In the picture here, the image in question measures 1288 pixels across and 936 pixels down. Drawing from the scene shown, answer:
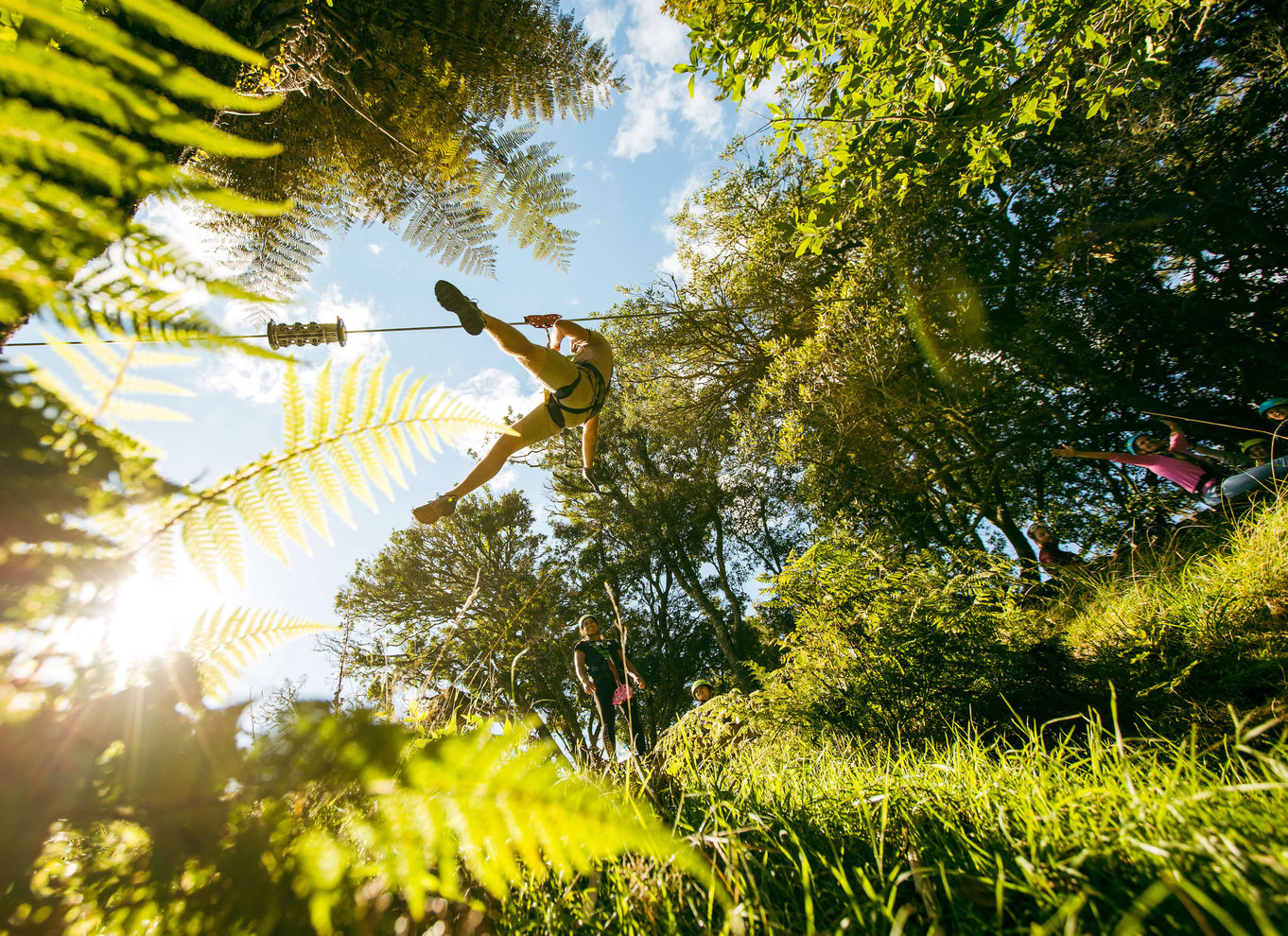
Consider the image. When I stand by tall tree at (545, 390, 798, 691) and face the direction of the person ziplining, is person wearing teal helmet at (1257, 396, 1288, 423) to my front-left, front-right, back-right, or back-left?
front-left

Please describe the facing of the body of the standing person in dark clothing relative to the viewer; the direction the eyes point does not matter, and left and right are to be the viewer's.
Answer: facing the viewer

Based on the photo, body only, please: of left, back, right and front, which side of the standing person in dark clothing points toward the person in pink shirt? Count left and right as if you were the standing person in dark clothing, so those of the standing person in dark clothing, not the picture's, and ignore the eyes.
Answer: left

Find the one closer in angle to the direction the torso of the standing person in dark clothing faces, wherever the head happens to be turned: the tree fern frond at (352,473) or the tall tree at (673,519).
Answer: the tree fern frond

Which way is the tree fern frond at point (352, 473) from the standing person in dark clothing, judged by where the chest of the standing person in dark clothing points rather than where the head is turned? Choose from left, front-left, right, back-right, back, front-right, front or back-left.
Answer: front

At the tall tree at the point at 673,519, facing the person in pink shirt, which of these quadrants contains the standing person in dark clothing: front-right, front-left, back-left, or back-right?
front-right

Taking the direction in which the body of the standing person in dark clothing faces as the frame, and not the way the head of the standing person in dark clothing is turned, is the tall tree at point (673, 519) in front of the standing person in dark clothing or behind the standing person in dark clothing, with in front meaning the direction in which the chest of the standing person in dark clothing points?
behind

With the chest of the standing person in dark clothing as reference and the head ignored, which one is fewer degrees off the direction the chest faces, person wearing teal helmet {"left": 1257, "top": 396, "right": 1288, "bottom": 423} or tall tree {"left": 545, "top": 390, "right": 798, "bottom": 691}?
the person wearing teal helmet
